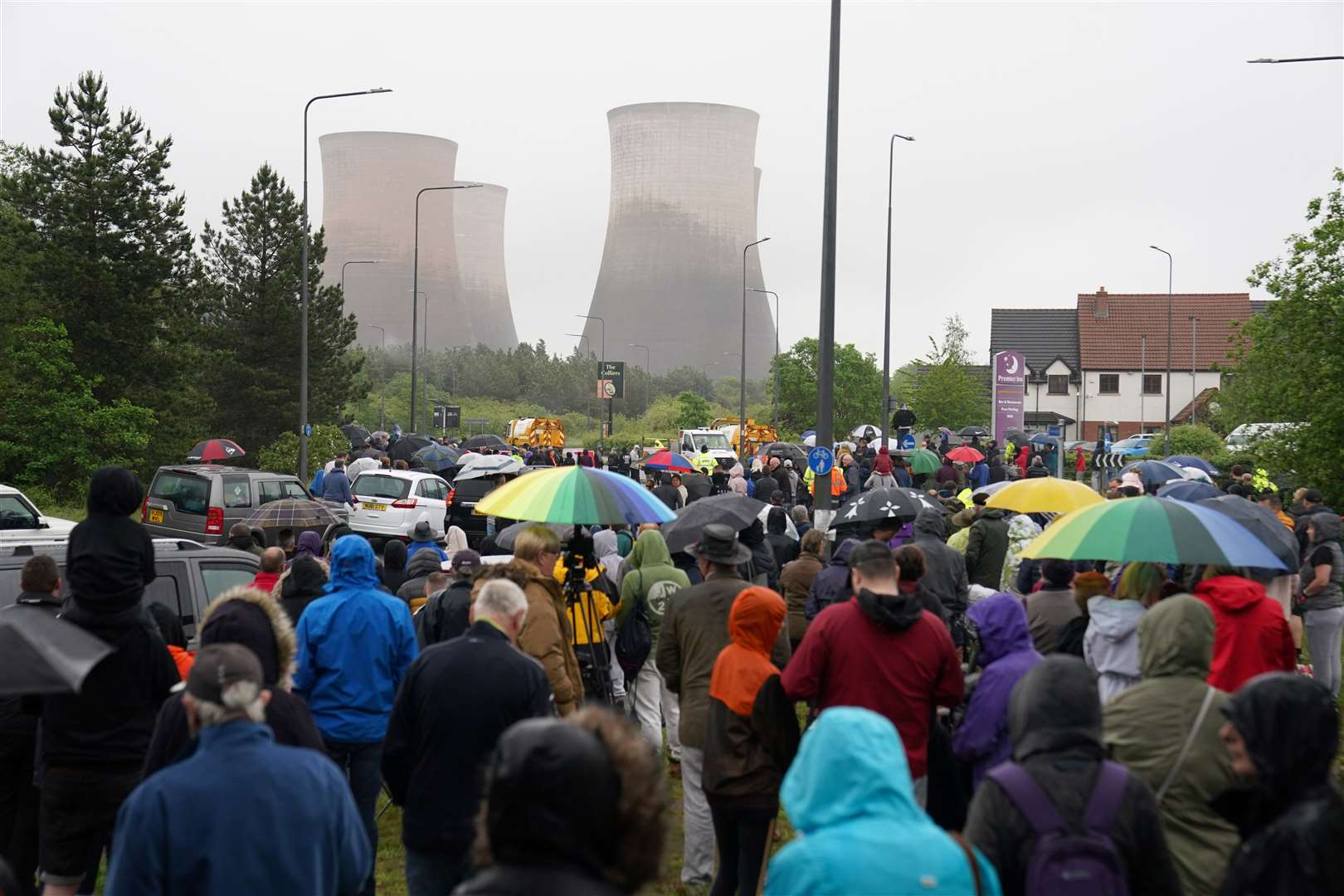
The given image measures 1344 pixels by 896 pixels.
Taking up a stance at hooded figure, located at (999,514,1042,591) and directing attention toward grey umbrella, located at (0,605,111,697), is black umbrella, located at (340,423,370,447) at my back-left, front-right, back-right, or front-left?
back-right

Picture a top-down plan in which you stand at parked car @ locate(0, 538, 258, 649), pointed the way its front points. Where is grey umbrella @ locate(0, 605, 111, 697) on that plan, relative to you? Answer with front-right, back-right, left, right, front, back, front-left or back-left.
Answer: left

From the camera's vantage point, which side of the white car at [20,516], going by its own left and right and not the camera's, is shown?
right

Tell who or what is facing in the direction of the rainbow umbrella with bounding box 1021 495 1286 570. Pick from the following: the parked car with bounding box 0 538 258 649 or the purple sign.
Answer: the purple sign

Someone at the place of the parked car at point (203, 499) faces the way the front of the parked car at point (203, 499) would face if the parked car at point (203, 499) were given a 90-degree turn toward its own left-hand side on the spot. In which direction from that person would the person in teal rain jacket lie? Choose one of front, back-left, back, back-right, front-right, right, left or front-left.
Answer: back-left

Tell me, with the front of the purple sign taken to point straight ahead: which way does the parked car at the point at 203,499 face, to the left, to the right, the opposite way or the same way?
the opposite way

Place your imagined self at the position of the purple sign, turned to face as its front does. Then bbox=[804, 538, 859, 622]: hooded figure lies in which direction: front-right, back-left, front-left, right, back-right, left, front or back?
front

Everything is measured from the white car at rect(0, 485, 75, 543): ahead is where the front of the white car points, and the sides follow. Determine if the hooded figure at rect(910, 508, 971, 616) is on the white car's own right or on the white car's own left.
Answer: on the white car's own right

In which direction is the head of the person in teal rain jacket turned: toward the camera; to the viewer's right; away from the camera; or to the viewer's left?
away from the camera

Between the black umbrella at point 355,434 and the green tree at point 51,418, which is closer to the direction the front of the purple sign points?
the green tree

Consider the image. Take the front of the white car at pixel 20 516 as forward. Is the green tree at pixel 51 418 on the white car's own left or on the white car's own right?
on the white car's own left

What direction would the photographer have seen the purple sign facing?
facing the viewer

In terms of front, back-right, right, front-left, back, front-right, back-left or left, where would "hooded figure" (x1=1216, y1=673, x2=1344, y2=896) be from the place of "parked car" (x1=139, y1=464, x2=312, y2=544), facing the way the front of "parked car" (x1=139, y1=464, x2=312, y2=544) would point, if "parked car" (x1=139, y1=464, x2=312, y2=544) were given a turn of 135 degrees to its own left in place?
left

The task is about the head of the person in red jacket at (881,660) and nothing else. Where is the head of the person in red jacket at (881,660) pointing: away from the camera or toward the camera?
away from the camera

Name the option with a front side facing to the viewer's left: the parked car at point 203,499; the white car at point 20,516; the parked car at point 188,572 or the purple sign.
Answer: the parked car at point 188,572

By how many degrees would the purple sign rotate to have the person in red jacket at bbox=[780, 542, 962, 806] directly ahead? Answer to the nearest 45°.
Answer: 0° — it already faces them

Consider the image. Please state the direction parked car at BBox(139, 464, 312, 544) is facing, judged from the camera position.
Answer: facing away from the viewer and to the right of the viewer

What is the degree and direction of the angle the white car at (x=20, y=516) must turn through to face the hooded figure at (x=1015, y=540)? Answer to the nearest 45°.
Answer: approximately 45° to its right
